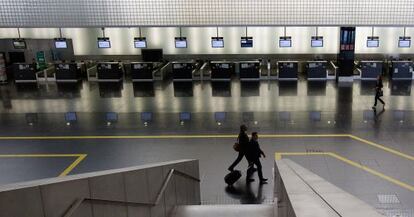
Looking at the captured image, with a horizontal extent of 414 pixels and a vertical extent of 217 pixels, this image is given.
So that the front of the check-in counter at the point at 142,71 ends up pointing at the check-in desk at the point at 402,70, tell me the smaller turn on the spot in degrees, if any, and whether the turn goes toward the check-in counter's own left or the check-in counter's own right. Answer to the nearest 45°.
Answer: approximately 90° to the check-in counter's own left

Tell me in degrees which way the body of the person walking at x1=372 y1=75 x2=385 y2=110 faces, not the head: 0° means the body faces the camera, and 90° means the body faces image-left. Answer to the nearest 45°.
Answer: approximately 90°

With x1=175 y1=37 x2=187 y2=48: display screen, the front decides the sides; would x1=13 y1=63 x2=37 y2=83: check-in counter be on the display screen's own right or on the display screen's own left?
on the display screen's own right

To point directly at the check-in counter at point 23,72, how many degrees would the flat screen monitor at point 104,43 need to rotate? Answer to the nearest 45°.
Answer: approximately 90° to its right
